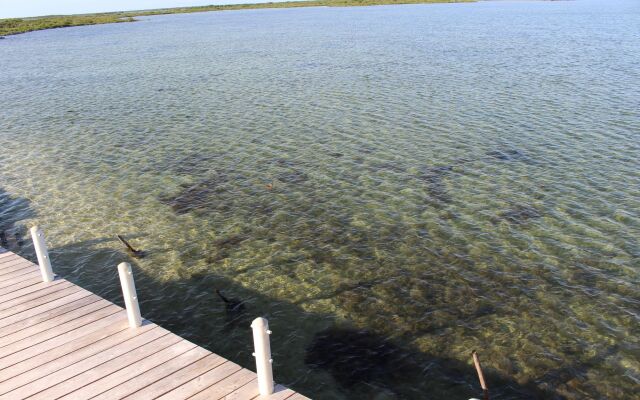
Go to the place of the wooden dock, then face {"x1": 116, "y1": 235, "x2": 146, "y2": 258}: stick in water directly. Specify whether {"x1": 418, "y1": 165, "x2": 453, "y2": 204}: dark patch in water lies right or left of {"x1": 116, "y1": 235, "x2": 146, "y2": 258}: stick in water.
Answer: right
